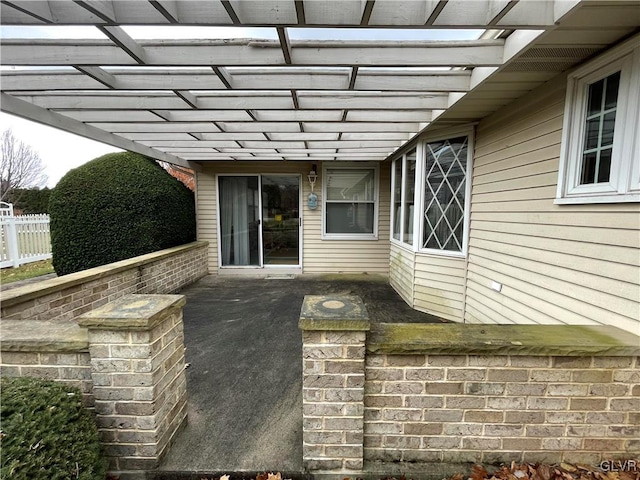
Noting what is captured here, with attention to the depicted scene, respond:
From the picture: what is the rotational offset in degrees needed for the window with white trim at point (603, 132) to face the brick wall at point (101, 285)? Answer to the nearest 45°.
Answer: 0° — it already faces it

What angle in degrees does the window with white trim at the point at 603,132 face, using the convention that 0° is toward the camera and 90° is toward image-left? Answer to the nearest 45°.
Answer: approximately 45°

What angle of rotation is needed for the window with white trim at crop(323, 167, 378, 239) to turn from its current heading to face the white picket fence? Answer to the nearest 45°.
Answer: approximately 90° to its right

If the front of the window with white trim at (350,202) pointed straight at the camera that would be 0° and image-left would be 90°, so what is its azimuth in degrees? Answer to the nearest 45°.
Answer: approximately 0°

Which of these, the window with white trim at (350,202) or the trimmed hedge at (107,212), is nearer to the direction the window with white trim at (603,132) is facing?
the trimmed hedge

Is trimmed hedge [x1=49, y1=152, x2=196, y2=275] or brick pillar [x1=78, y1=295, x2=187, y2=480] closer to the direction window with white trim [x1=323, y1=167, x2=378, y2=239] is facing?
the brick pillar

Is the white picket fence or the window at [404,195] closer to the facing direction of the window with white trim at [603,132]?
the white picket fence

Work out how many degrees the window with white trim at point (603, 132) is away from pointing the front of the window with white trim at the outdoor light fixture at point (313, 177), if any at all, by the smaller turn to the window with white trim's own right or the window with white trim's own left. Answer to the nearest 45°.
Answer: approximately 45° to the window with white trim's own right

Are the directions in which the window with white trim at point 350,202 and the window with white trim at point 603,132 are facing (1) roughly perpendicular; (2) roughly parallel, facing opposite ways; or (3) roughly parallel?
roughly perpendicular

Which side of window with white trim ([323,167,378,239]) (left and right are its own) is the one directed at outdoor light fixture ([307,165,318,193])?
right

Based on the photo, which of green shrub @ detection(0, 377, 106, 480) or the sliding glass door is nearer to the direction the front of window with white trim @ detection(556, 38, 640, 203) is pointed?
the green shrub

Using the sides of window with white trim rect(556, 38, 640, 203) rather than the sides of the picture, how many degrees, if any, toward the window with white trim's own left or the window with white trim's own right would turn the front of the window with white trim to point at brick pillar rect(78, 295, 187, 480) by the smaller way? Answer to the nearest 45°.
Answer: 0° — it already faces it
